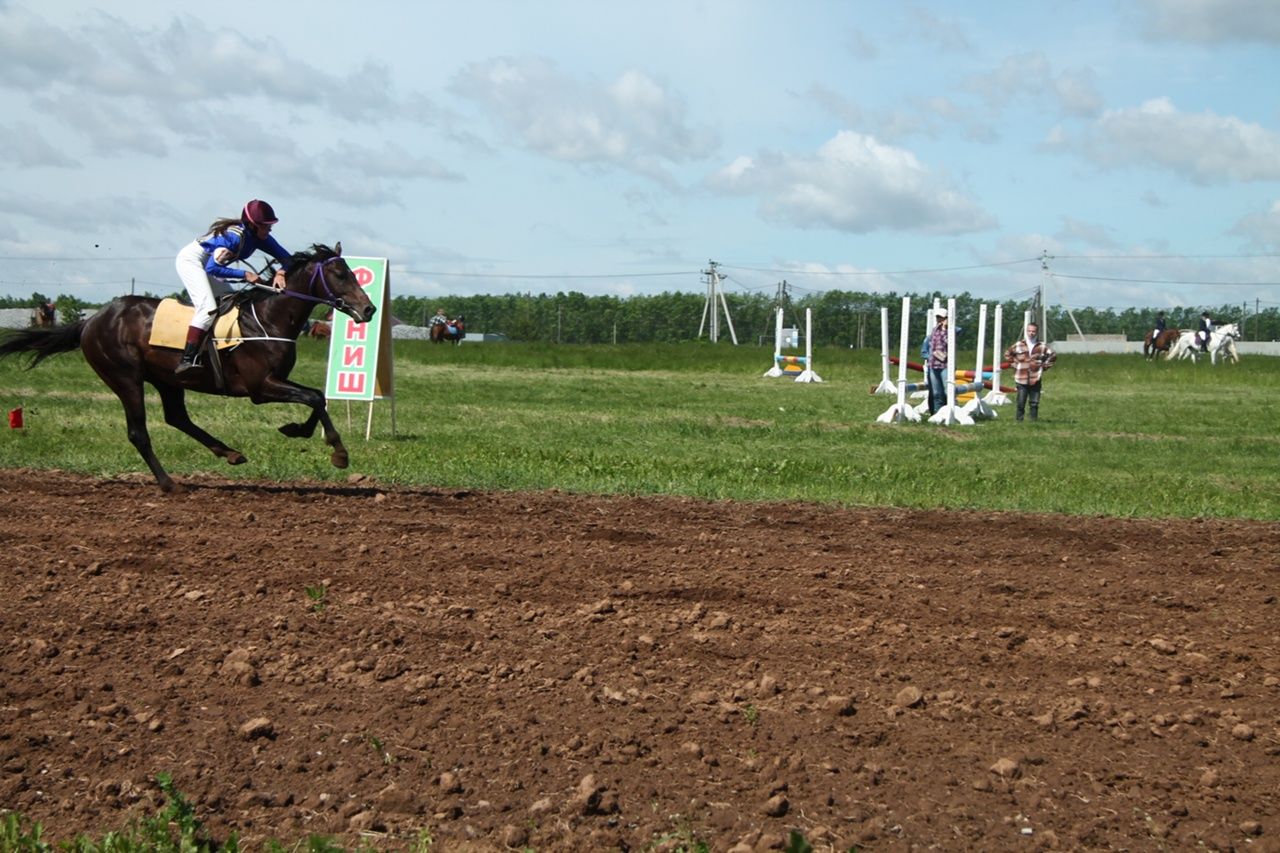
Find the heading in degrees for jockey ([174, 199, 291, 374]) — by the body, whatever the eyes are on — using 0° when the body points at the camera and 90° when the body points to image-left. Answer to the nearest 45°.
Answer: approximately 270°

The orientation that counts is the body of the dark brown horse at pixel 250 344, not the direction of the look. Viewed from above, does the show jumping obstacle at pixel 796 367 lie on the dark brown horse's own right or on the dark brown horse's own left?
on the dark brown horse's own left

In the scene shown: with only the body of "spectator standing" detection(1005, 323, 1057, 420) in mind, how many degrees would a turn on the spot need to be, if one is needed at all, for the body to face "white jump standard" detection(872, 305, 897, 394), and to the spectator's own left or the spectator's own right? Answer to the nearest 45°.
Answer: approximately 135° to the spectator's own right

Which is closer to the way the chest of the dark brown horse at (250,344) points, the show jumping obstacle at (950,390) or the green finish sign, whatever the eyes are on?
the show jumping obstacle

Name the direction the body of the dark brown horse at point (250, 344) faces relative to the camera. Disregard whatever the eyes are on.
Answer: to the viewer's right

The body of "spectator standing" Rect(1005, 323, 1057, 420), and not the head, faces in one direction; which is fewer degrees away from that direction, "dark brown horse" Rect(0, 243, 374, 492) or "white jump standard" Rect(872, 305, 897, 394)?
the dark brown horse

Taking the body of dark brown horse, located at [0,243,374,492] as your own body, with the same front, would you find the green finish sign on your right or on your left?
on your left

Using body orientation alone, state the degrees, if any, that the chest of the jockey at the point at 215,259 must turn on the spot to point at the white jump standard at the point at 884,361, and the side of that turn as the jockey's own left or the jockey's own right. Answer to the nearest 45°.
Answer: approximately 45° to the jockey's own left

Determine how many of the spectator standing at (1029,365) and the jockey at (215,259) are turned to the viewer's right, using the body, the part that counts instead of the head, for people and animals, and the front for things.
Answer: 1
